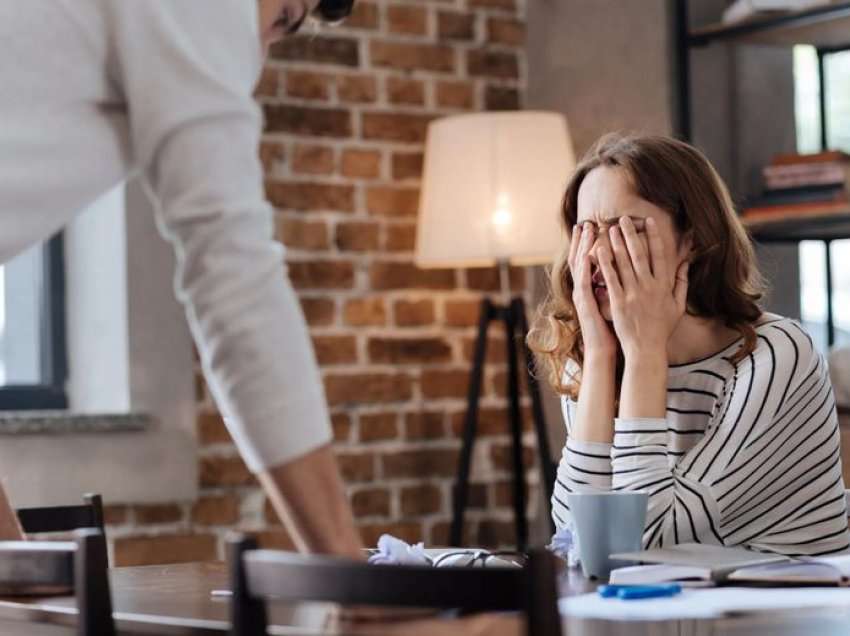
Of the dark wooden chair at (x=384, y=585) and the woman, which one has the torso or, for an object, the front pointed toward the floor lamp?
the dark wooden chair

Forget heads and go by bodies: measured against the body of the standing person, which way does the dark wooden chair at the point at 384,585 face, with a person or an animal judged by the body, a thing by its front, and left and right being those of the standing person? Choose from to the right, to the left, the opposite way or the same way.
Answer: to the left

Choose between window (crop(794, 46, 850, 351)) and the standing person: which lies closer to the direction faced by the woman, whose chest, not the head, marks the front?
the standing person

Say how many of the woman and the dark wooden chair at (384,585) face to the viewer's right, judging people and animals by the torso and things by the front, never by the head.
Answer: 0

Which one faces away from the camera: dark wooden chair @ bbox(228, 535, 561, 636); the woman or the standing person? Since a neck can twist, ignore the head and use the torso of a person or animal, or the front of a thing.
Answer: the dark wooden chair

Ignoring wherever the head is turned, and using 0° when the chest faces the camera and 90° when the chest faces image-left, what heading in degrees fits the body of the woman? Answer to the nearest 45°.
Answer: approximately 45°

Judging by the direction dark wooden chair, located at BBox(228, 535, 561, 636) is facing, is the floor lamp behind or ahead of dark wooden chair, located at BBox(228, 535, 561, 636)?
ahead

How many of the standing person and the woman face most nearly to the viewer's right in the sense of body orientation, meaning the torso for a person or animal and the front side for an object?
1

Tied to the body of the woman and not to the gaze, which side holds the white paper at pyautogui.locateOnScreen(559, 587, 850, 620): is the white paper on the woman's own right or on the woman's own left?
on the woman's own left

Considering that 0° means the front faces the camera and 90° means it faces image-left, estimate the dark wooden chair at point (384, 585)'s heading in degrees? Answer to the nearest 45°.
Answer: approximately 180°

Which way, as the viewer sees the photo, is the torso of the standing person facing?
to the viewer's right

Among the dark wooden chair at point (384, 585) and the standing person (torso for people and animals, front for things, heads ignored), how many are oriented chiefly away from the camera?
1

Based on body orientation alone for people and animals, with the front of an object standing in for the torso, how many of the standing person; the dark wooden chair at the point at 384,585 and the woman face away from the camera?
1
